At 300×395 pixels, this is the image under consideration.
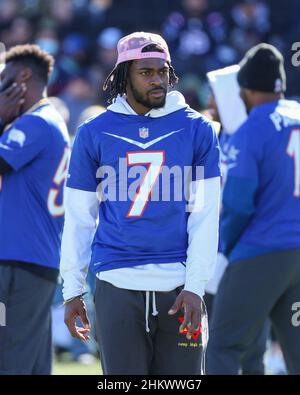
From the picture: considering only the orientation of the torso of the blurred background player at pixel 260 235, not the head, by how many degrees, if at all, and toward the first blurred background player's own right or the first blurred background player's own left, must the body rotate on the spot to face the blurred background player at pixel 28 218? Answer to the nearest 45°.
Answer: approximately 45° to the first blurred background player's own left

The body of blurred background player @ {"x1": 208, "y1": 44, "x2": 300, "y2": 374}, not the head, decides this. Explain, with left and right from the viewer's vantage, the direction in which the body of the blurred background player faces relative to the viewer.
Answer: facing away from the viewer and to the left of the viewer

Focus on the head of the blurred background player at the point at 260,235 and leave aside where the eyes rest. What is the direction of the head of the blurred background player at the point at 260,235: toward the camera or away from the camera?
away from the camera
